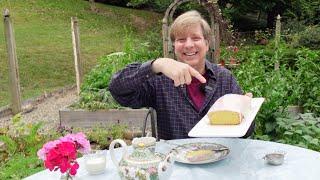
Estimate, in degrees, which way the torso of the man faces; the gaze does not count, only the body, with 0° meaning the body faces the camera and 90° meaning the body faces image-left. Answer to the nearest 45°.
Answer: approximately 0°

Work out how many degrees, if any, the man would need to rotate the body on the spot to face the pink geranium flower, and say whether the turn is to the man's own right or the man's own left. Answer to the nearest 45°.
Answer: approximately 45° to the man's own right

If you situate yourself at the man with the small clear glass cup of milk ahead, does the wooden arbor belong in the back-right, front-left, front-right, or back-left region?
back-right

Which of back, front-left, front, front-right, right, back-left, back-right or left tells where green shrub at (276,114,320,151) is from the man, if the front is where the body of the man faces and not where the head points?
back-left
